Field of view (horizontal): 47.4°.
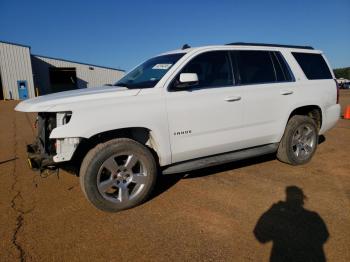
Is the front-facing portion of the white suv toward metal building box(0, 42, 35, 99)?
no

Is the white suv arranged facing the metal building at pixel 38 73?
no
